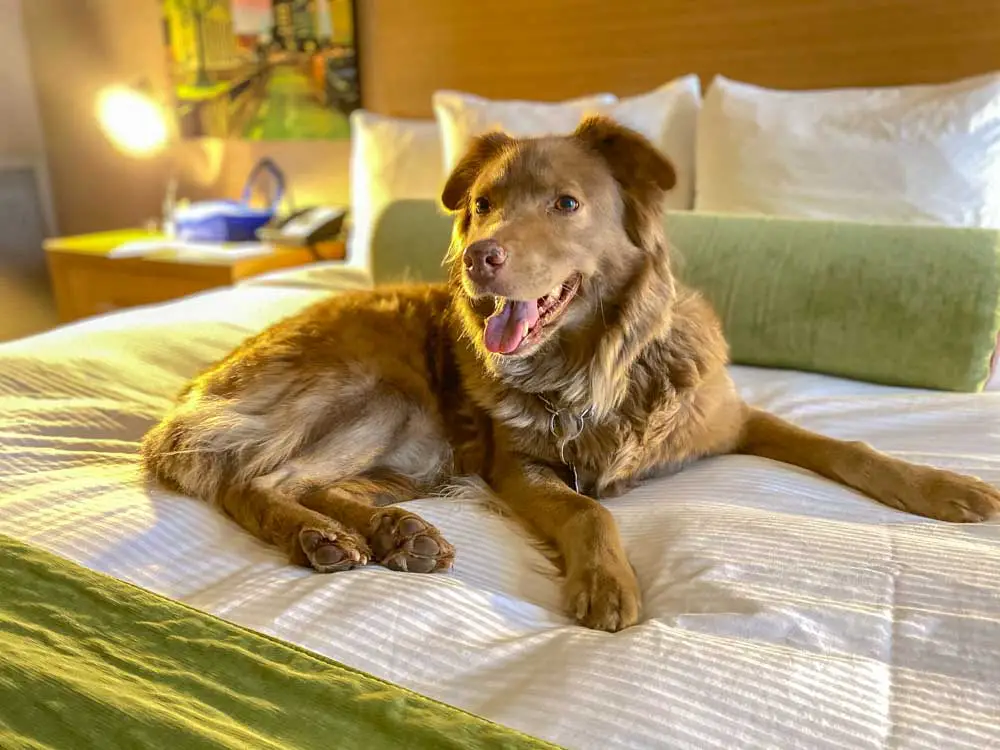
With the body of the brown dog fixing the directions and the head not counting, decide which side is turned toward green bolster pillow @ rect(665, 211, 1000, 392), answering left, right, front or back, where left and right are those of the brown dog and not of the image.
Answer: left

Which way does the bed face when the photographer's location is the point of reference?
facing the viewer and to the left of the viewer

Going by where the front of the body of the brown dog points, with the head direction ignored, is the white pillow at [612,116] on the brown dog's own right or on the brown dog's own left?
on the brown dog's own left

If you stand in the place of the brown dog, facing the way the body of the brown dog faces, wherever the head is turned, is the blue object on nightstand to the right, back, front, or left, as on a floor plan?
back

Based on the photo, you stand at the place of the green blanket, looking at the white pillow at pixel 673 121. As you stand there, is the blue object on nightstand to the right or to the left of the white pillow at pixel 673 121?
left

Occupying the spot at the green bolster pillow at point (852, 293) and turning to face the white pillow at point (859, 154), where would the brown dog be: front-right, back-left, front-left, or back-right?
back-left

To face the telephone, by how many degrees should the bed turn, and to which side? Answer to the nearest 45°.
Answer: approximately 135° to its right

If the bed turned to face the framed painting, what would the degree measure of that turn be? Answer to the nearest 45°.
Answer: approximately 135° to its right

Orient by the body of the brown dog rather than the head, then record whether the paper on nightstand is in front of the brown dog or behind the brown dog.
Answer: behind

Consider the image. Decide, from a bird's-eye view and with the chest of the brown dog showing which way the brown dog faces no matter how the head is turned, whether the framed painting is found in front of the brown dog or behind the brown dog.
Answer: behind

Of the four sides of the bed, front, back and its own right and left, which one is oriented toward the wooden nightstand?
right

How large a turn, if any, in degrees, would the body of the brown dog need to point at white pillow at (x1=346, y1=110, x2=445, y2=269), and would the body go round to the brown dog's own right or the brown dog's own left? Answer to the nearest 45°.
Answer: approximately 135° to the brown dog's own left
